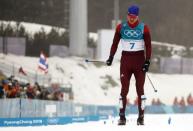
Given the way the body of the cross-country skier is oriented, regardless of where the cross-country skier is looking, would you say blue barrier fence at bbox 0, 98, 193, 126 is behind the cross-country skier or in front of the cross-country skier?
behind

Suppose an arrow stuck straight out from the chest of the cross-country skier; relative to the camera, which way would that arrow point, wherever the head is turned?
toward the camera
